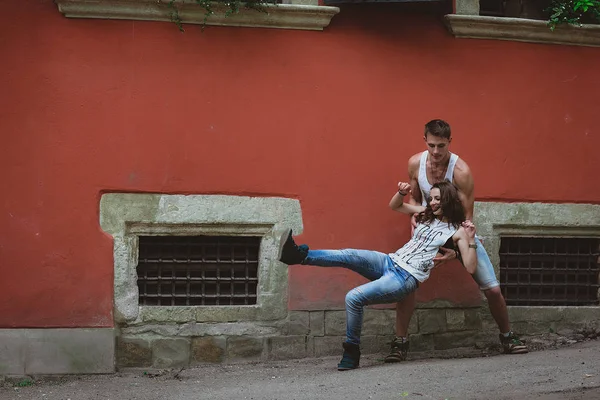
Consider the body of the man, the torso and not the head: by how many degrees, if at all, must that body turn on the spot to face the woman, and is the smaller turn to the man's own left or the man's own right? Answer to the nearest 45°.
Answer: approximately 45° to the man's own right

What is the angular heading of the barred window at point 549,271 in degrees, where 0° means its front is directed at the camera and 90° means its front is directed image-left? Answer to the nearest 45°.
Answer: approximately 0°

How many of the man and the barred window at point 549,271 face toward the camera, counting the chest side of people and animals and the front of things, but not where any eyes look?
2

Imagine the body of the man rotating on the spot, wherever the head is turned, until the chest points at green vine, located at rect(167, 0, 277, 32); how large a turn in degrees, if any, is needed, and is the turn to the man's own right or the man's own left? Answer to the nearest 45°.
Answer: approximately 90° to the man's own right

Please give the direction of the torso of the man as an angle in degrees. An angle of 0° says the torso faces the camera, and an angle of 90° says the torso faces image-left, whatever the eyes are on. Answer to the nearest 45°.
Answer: approximately 0°

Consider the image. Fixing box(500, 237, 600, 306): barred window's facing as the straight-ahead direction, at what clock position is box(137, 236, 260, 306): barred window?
box(137, 236, 260, 306): barred window is roughly at 2 o'clock from box(500, 237, 600, 306): barred window.

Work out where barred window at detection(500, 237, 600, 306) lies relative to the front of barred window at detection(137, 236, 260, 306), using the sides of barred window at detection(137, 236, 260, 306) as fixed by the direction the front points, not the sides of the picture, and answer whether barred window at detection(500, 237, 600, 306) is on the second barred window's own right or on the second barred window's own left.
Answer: on the second barred window's own left

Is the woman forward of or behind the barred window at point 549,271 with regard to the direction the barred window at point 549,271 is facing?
forward

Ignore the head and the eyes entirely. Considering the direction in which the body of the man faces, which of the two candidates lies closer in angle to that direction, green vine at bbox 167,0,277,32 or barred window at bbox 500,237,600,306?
the green vine
